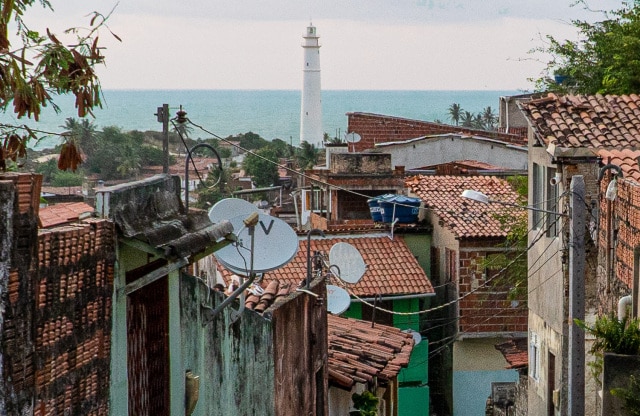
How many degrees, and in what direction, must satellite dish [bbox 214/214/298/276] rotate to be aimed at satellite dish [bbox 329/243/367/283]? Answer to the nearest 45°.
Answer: approximately 135° to its right

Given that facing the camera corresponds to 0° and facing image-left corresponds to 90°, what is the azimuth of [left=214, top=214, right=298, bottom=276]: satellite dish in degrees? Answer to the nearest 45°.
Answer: approximately 45°

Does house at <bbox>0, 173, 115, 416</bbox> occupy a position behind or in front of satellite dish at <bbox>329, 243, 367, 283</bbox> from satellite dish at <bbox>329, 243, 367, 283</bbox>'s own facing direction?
in front

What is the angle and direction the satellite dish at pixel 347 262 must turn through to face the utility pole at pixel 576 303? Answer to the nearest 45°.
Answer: approximately 90° to its left

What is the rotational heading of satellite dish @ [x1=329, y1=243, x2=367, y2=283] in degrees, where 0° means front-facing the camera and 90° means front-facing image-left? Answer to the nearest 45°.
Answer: approximately 45°

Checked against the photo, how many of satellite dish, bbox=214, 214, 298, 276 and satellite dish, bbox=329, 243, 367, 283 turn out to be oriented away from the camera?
0

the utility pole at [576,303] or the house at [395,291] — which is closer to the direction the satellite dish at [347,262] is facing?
the utility pole

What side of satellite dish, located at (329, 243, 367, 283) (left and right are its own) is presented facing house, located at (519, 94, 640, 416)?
left

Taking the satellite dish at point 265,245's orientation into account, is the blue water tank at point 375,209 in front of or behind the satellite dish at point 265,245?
behind
